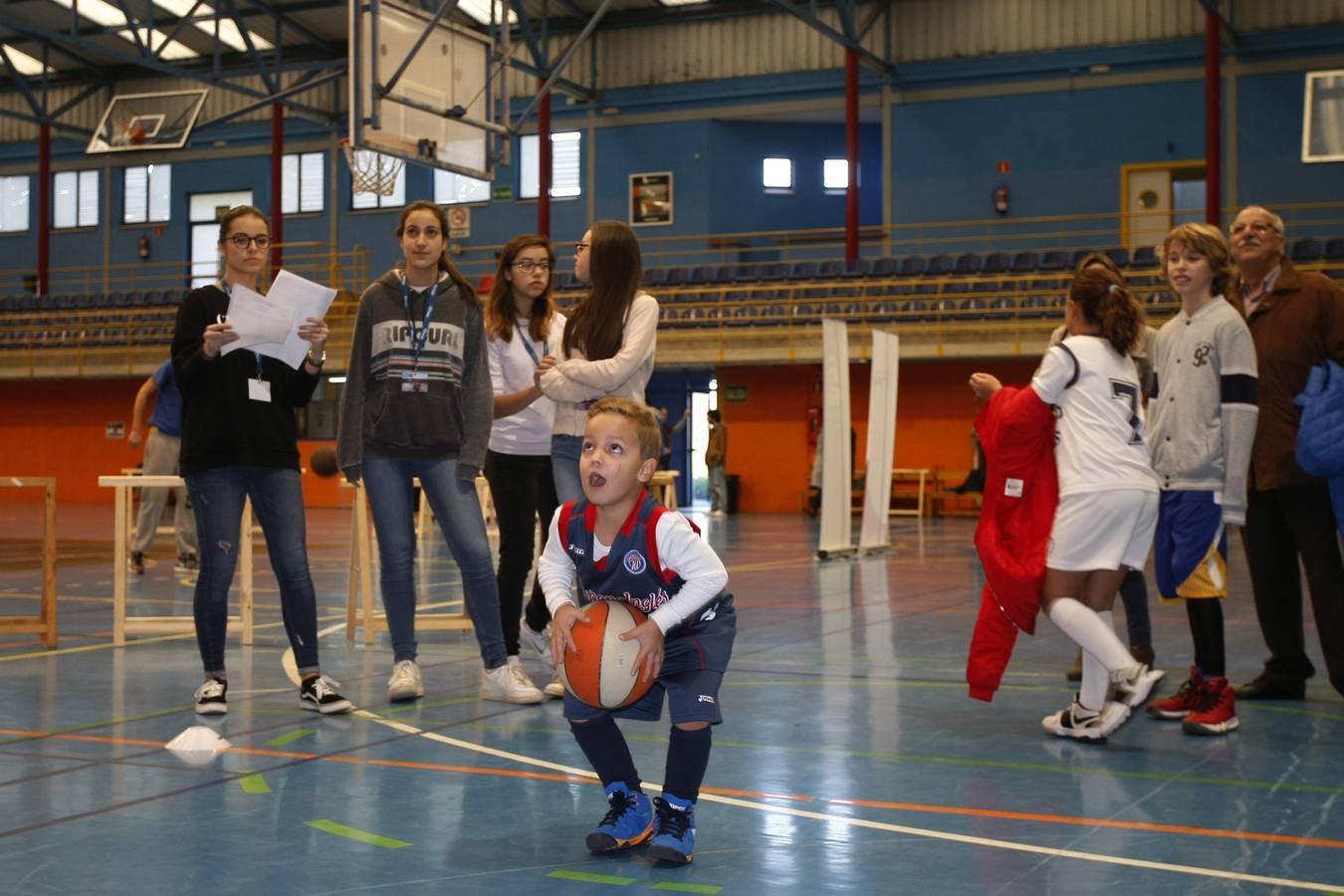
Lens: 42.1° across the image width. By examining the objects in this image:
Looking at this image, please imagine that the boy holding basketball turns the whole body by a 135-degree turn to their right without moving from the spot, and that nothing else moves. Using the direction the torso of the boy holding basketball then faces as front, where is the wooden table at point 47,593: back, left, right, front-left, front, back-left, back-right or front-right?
front-left

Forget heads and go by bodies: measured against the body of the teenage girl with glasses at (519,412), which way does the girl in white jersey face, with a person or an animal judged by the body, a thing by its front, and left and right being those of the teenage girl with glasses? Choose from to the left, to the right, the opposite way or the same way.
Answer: the opposite way

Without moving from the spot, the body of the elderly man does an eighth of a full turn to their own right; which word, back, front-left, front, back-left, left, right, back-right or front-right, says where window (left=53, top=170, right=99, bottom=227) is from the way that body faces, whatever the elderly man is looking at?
front-right

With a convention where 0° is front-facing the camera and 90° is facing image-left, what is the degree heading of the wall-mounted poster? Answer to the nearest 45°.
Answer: approximately 0°

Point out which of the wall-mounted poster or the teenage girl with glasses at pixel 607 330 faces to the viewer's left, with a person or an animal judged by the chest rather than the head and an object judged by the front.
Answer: the teenage girl with glasses

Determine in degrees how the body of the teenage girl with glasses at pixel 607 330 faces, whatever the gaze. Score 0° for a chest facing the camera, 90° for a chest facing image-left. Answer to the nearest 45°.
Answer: approximately 90°

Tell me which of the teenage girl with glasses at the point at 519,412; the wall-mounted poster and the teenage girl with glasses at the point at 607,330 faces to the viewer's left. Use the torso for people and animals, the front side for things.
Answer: the teenage girl with glasses at the point at 607,330

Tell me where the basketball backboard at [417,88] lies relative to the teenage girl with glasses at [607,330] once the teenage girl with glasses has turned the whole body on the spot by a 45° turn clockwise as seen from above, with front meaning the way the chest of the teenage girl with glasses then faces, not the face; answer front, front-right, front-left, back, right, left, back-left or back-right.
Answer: front-right

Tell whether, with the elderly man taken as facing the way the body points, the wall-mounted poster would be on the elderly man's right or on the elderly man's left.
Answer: on the elderly man's right

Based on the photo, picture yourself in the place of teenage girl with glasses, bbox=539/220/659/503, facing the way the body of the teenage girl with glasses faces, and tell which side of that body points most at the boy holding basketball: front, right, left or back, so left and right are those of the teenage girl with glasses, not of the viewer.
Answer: left

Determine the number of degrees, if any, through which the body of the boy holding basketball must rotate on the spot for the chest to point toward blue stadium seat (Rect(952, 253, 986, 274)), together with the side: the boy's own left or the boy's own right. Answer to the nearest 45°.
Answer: approximately 135° to the boy's own right

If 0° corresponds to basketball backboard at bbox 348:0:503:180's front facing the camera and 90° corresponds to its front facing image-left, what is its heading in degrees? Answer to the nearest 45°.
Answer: approximately 135°

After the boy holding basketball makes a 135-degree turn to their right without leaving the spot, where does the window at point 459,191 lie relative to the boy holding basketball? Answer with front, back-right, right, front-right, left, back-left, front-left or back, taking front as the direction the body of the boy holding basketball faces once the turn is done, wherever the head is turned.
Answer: front

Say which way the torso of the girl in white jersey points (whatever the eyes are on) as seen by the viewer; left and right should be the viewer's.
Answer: facing away from the viewer and to the left of the viewer
